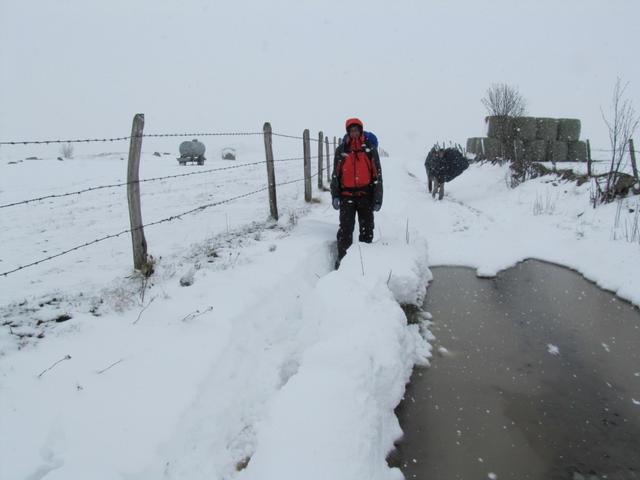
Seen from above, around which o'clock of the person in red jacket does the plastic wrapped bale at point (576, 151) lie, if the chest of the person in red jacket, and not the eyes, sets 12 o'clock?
The plastic wrapped bale is roughly at 7 o'clock from the person in red jacket.

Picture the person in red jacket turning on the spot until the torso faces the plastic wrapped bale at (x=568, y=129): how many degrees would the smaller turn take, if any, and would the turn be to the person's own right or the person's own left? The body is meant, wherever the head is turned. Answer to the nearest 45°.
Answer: approximately 135° to the person's own left

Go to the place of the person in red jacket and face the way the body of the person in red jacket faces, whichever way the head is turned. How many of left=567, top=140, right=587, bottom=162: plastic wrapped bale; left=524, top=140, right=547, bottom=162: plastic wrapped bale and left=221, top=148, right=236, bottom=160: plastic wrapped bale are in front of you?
0

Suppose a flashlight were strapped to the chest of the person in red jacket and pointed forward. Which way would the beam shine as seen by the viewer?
toward the camera

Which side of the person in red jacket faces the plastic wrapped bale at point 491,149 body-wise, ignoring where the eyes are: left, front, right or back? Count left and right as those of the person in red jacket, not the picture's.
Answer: back

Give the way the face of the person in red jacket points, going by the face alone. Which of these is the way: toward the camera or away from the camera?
toward the camera

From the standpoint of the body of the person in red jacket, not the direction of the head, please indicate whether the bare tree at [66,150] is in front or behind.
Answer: behind

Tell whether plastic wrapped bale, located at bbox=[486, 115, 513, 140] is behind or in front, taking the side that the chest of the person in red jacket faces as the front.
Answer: behind

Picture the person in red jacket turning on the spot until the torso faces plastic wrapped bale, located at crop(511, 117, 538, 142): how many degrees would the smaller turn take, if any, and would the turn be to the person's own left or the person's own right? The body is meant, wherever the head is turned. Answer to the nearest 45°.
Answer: approximately 135° to the person's own left
